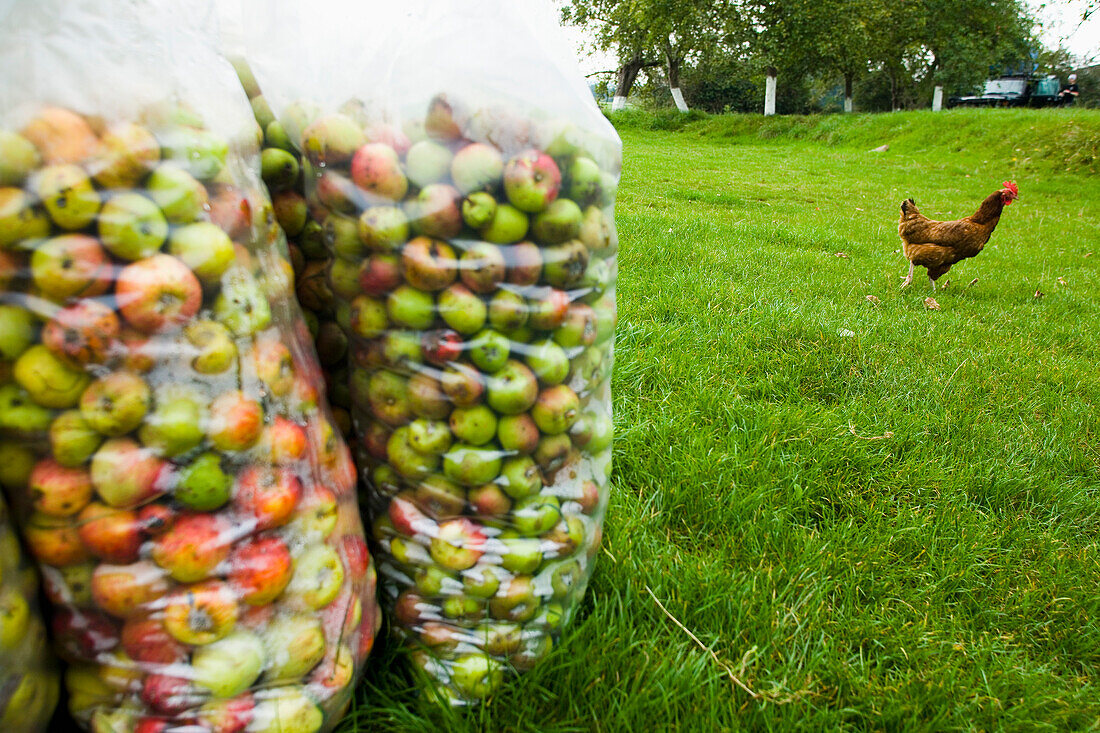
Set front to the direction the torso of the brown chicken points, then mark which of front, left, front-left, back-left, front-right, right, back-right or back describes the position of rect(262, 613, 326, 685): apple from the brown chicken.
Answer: right

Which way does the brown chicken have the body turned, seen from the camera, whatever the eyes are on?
to the viewer's right

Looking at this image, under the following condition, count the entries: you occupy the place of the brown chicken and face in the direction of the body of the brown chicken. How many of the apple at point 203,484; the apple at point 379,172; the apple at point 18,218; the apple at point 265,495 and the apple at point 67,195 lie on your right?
5

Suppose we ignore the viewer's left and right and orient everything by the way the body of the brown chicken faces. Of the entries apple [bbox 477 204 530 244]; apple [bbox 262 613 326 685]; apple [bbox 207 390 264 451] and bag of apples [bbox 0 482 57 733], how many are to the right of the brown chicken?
4

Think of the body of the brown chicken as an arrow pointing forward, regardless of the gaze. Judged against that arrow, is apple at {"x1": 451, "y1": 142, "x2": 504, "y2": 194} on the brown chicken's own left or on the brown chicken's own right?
on the brown chicken's own right

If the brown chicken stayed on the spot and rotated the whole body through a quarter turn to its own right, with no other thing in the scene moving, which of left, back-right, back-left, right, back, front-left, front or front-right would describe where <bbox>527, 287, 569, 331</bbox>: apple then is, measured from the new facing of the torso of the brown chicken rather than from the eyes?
front

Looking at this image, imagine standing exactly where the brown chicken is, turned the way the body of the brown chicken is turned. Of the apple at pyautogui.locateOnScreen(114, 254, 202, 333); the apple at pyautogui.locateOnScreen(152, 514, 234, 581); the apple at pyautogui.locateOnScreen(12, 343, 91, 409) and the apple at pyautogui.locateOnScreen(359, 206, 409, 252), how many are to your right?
4

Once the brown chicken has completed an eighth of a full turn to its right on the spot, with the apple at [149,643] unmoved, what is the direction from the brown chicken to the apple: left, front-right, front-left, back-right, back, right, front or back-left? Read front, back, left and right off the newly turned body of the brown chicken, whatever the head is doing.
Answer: front-right

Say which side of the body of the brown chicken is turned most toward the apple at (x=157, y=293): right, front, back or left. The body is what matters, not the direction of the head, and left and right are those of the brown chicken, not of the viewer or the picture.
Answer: right

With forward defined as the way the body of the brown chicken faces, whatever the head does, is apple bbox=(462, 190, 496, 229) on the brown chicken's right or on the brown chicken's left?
on the brown chicken's right

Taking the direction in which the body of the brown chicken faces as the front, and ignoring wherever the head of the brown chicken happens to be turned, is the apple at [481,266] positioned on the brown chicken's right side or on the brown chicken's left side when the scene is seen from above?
on the brown chicken's right side

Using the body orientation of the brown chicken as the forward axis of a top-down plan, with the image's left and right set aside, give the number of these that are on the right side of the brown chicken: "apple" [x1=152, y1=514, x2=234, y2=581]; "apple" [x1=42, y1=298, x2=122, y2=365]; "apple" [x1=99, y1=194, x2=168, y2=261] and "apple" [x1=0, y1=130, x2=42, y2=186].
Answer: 4

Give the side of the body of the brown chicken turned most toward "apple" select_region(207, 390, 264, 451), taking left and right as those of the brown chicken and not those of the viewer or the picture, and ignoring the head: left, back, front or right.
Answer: right

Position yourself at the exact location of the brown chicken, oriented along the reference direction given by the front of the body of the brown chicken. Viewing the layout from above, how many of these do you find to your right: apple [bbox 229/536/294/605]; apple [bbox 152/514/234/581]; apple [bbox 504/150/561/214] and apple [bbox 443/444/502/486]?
4
